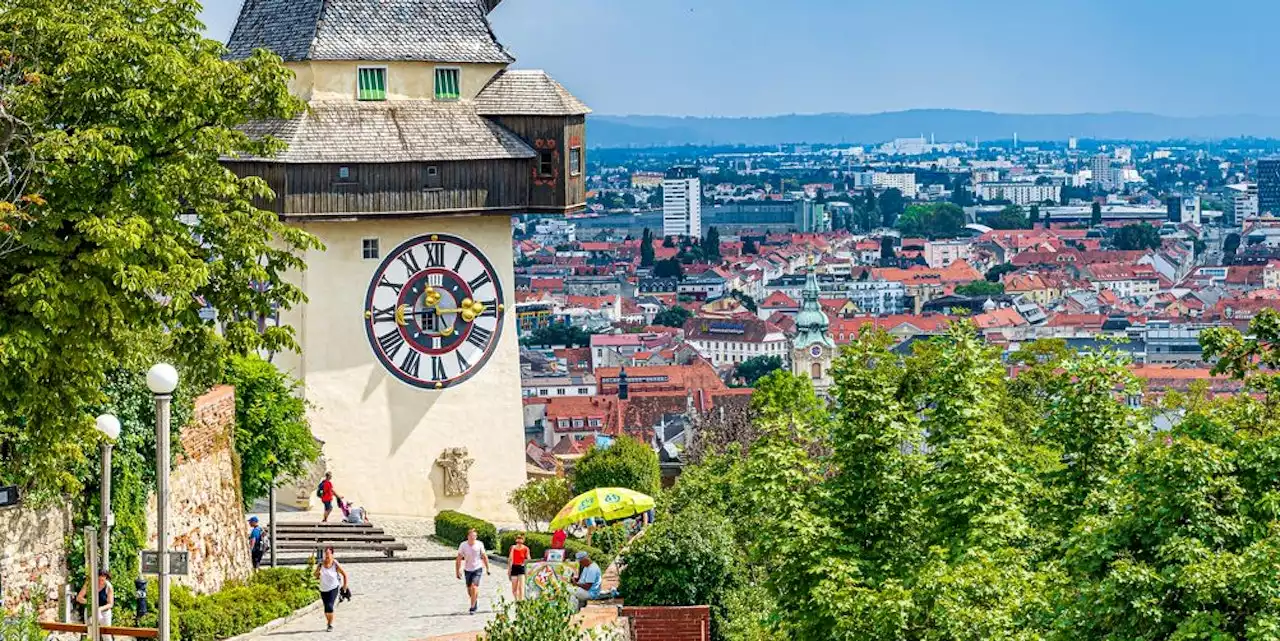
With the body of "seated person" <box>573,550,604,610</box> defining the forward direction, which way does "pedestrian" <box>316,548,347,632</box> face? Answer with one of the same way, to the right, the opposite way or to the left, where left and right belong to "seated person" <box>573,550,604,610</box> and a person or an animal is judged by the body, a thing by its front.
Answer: to the left

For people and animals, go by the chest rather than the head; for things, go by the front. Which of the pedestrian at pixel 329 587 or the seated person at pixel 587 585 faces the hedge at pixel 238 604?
the seated person at pixel 587 585

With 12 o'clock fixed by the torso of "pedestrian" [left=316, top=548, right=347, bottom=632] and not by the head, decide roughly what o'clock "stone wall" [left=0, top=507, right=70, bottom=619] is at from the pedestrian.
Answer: The stone wall is roughly at 2 o'clock from the pedestrian.

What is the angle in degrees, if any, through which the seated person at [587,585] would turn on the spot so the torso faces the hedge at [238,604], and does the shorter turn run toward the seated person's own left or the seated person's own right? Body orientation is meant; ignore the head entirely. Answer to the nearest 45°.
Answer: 0° — they already face it

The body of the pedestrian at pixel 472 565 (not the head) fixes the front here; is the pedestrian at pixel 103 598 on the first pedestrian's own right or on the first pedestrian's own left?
on the first pedestrian's own right

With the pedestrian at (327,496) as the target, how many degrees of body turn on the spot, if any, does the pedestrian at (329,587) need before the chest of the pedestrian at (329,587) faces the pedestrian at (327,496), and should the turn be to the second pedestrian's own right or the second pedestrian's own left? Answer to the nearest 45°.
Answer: approximately 180°

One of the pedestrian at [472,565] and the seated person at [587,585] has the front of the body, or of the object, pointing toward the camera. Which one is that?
the pedestrian at [472,565]

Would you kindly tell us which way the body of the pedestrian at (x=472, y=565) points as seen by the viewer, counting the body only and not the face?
toward the camera

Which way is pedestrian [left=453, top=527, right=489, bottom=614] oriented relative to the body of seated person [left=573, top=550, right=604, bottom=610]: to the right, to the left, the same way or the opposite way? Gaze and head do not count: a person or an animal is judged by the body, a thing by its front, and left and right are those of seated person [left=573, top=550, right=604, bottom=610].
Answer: to the left

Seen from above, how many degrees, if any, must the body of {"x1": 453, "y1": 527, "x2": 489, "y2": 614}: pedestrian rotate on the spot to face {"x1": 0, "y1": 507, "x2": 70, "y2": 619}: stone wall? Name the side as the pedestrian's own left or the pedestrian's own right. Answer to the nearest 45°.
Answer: approximately 45° to the pedestrian's own right

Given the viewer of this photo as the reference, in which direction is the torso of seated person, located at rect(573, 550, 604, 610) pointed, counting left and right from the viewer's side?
facing to the left of the viewer

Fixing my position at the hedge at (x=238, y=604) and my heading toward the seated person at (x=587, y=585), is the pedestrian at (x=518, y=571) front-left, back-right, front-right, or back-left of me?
front-left

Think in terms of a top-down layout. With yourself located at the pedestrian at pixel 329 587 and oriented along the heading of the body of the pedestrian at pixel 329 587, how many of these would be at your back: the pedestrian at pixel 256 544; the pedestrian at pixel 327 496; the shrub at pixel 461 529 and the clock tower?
4

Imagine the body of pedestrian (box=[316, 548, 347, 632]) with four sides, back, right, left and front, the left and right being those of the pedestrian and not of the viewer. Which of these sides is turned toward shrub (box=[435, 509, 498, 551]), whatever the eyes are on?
back

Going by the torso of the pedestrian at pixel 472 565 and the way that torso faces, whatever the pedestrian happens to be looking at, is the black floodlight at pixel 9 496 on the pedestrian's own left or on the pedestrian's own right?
on the pedestrian's own right
